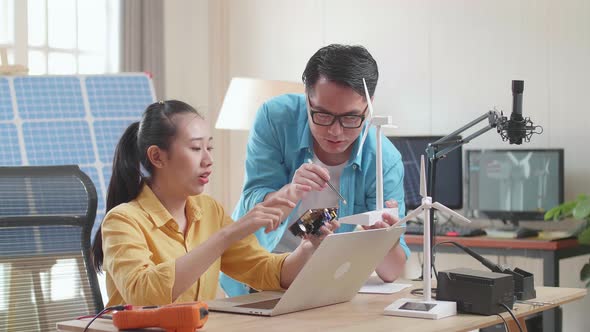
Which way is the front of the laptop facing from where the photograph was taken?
facing away from the viewer and to the left of the viewer

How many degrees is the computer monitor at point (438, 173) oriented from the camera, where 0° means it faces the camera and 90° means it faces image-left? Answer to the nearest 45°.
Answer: approximately 0°

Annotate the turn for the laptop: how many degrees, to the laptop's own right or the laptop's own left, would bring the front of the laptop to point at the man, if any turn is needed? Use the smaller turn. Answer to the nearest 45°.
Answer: approximately 45° to the laptop's own right

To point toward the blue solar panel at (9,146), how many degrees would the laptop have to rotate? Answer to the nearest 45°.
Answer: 0° — it already faces it

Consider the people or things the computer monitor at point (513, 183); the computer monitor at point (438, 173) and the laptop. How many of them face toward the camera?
2

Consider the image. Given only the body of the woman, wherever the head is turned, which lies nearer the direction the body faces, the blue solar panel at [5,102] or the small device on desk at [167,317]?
the small device on desk

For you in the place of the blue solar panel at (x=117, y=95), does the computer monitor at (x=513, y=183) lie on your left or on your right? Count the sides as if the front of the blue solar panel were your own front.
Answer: on your left

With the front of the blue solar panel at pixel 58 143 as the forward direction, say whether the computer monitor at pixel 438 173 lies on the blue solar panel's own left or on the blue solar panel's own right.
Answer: on the blue solar panel's own left

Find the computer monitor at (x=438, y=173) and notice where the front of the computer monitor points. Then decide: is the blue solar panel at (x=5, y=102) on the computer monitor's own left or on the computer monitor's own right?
on the computer monitor's own right
